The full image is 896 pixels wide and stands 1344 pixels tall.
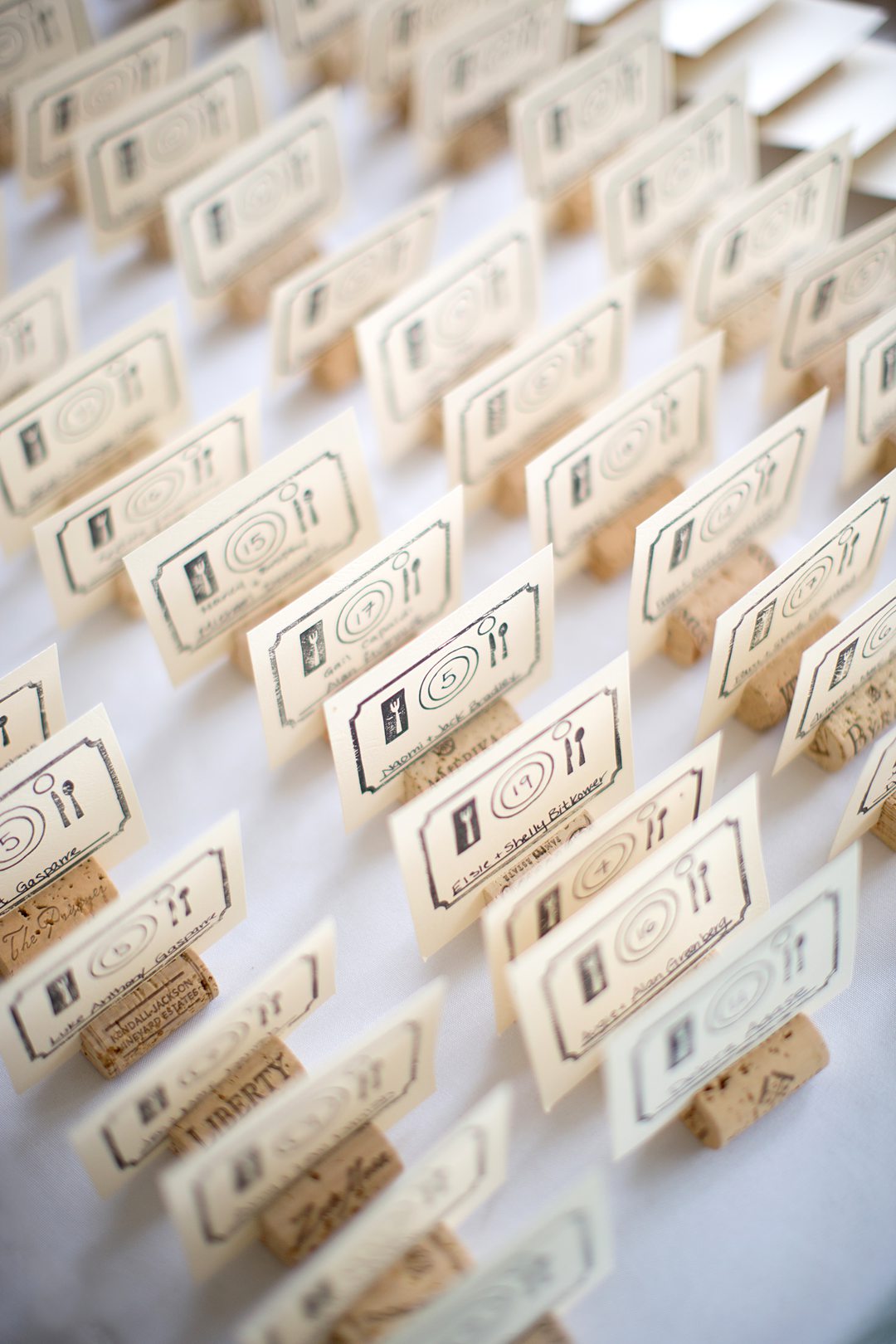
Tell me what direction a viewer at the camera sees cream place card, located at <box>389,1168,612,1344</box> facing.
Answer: facing the viewer and to the right of the viewer

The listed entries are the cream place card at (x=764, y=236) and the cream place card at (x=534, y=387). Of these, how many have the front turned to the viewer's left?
0

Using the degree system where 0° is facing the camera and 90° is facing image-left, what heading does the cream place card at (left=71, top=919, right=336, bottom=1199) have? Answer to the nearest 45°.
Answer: approximately 315°

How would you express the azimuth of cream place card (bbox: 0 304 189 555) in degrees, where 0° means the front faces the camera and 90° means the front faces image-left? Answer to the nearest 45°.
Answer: approximately 315°

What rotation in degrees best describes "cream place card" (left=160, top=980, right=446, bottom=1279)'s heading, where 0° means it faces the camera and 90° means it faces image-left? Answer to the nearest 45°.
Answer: approximately 315°
